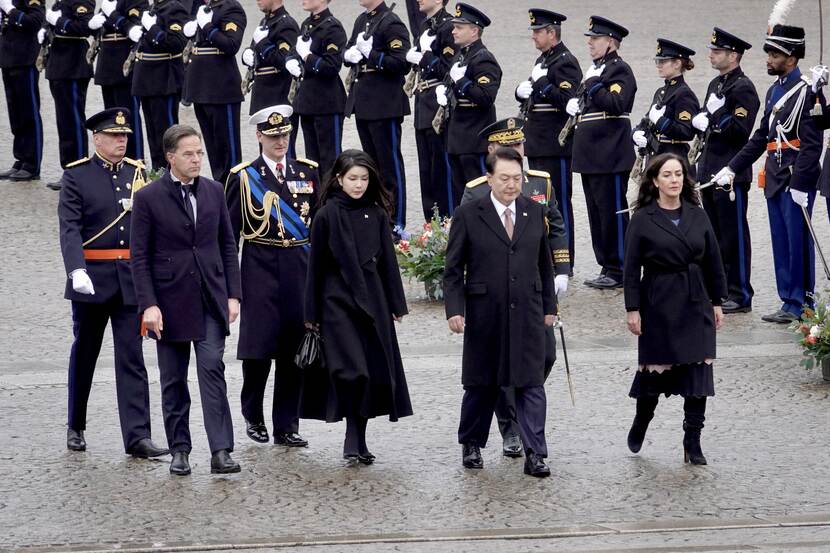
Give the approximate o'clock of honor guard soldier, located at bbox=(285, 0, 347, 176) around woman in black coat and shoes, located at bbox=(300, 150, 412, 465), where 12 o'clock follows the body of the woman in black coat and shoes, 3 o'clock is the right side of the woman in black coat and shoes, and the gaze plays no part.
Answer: The honor guard soldier is roughly at 6 o'clock from the woman in black coat and shoes.

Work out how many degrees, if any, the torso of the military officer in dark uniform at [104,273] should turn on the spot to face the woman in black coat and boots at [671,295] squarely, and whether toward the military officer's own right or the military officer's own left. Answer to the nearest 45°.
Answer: approximately 45° to the military officer's own left

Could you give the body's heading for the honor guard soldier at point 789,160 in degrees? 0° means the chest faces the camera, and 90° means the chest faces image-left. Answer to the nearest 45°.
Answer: approximately 45°

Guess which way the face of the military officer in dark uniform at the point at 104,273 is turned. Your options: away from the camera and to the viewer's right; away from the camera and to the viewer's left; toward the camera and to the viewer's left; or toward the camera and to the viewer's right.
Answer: toward the camera and to the viewer's right

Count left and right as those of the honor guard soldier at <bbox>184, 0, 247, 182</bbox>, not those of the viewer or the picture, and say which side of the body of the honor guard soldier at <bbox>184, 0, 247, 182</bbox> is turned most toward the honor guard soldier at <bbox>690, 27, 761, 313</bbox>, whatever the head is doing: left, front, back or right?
left

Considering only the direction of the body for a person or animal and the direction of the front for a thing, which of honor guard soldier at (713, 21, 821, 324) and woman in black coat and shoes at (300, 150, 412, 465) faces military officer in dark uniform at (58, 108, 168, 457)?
the honor guard soldier
